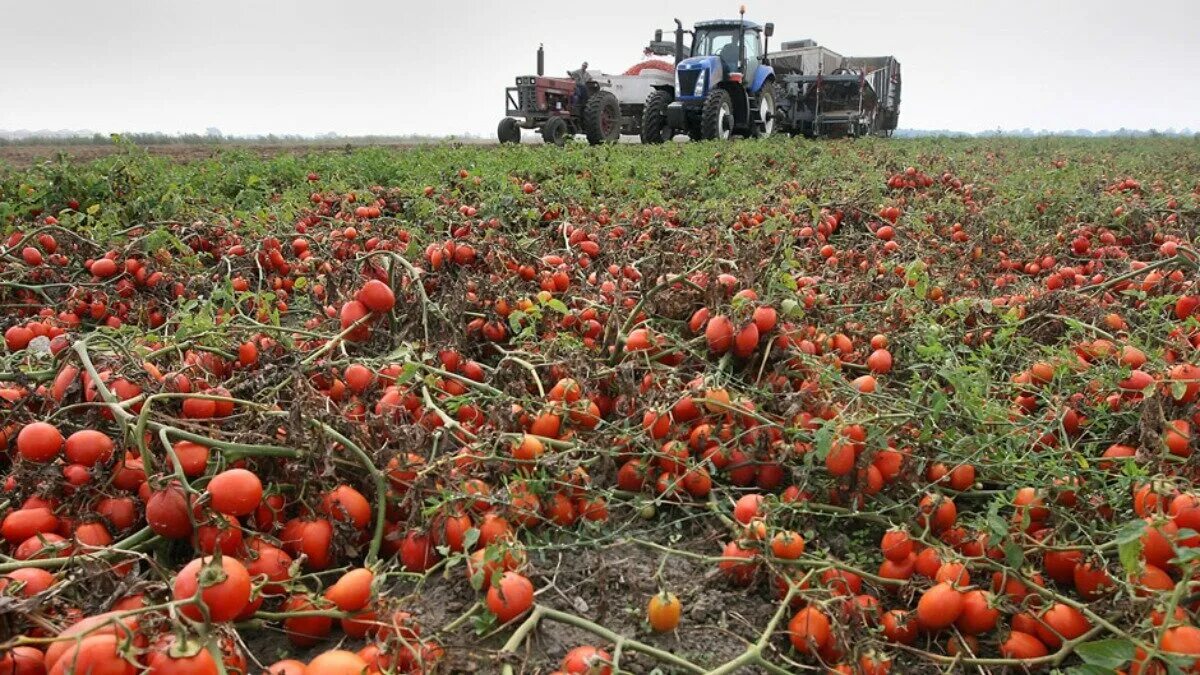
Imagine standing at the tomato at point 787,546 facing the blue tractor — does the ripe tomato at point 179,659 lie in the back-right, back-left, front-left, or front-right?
back-left

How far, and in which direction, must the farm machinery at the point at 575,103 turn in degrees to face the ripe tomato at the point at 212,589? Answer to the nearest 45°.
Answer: approximately 45° to its left

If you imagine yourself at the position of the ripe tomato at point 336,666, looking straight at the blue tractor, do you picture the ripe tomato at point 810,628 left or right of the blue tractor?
right

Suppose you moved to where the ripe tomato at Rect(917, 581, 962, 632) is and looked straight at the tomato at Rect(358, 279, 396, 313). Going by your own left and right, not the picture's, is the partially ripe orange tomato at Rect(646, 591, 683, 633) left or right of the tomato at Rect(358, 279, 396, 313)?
left

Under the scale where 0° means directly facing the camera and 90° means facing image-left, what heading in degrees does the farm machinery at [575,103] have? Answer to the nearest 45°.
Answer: approximately 45°

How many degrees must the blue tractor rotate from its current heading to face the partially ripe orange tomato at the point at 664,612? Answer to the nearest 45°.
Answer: approximately 45° to its left

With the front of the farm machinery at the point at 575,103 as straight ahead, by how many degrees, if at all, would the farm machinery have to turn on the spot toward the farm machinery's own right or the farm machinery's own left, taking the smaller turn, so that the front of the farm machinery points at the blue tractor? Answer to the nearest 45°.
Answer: approximately 135° to the farm machinery's own left

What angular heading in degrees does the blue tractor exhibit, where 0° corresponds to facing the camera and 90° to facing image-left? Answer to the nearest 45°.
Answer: approximately 45°

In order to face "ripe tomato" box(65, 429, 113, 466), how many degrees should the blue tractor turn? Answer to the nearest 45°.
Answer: approximately 45° to its left

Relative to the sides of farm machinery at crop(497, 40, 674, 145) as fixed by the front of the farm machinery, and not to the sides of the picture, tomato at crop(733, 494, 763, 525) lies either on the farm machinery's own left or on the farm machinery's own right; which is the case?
on the farm machinery's own left
